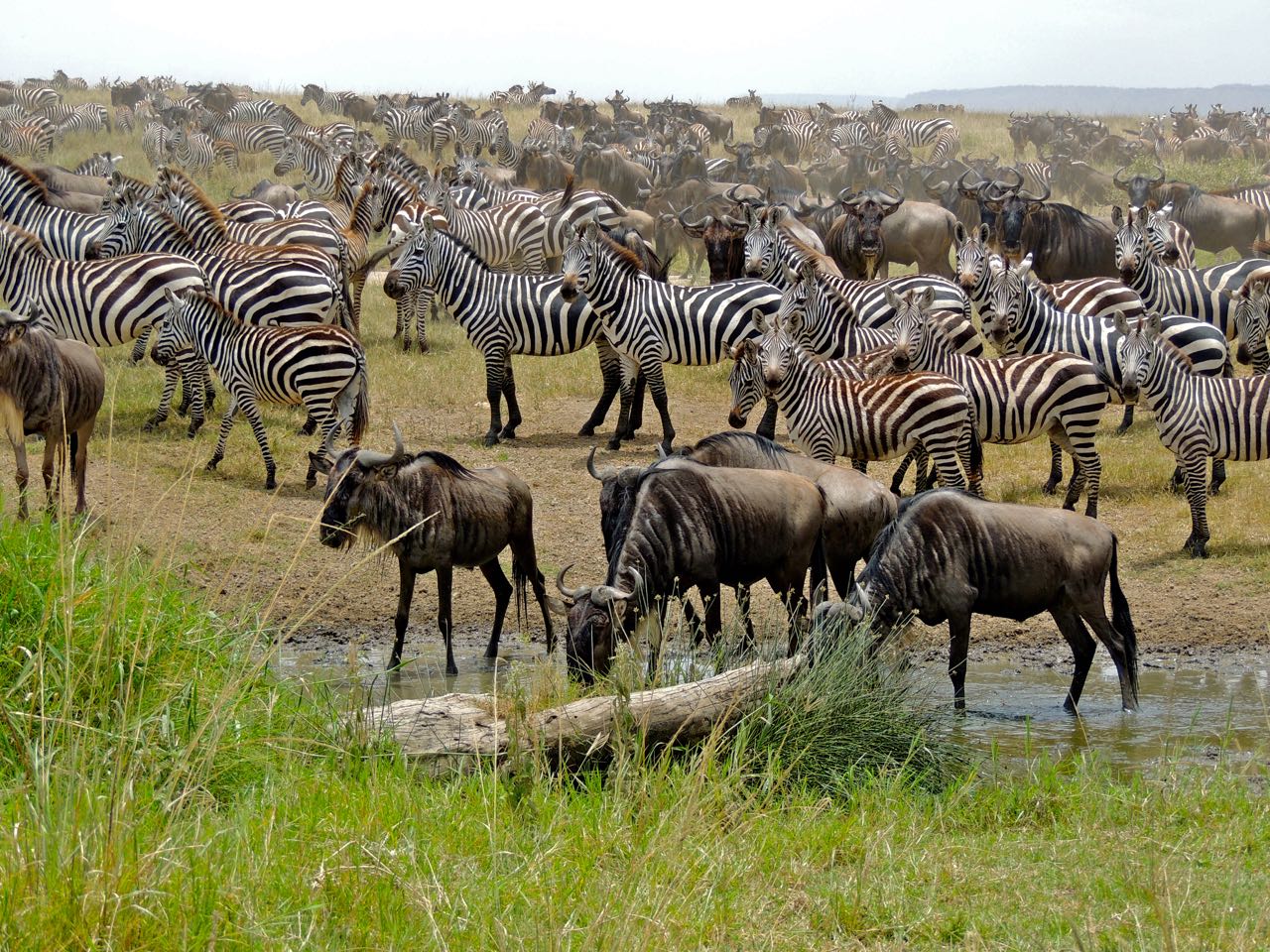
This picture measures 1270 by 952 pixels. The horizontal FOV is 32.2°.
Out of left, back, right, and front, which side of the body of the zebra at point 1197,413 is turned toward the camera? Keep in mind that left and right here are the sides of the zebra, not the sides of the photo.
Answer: left

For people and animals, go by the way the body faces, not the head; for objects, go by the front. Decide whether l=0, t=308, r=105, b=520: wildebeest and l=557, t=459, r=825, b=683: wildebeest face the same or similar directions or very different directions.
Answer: same or similar directions

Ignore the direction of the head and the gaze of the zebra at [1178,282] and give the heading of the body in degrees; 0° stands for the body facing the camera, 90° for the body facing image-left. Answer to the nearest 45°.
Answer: approximately 90°

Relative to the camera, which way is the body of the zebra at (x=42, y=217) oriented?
to the viewer's left

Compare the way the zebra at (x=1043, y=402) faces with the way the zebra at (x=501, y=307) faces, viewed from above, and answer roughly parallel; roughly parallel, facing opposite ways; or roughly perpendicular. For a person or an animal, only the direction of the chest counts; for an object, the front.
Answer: roughly parallel

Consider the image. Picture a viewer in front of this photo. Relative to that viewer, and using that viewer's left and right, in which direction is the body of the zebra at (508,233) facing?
facing to the left of the viewer

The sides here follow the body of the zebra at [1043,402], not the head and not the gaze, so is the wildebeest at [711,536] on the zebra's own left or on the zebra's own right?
on the zebra's own left

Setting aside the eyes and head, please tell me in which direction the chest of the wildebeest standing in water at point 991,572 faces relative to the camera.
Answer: to the viewer's left

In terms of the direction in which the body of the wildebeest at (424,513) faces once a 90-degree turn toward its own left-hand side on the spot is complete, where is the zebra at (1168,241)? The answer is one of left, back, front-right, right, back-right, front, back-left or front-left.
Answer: left

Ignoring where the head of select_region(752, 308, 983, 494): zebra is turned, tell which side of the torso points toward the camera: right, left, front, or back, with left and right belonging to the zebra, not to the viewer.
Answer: left

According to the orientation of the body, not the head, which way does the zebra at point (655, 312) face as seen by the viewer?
to the viewer's left

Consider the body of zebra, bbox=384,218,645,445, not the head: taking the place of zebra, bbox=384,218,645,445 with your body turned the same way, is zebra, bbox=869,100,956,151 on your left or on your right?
on your right
